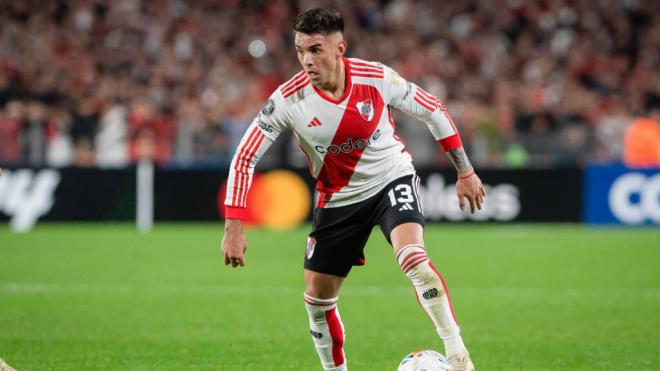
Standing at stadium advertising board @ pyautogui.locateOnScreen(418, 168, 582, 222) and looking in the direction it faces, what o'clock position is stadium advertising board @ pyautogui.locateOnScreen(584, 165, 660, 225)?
stadium advertising board @ pyautogui.locateOnScreen(584, 165, 660, 225) is roughly at 9 o'clock from stadium advertising board @ pyautogui.locateOnScreen(418, 168, 582, 222).

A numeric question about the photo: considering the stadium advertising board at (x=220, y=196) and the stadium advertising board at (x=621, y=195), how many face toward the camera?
2

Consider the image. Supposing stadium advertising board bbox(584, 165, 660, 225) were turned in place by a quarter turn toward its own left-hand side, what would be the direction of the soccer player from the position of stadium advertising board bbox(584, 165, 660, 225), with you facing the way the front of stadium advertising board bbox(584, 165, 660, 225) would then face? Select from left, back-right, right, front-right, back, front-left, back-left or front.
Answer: right

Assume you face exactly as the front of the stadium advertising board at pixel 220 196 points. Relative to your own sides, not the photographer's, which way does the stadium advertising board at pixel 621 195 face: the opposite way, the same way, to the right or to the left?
the same way

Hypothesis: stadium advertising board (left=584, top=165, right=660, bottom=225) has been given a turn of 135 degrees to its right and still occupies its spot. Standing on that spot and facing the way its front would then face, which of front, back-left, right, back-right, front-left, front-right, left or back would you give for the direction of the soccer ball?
back-left

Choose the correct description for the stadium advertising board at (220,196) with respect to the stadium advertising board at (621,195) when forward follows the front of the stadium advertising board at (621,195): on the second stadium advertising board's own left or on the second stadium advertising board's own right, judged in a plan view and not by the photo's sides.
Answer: on the second stadium advertising board's own right

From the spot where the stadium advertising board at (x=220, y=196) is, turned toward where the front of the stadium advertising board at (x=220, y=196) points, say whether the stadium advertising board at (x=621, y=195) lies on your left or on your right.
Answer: on your left

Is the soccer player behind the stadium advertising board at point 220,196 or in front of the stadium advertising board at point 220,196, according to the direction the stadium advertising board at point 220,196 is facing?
in front

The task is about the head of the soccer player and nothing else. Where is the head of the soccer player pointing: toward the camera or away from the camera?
toward the camera

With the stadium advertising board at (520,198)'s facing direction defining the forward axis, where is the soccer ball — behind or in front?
in front

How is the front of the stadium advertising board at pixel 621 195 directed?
toward the camera

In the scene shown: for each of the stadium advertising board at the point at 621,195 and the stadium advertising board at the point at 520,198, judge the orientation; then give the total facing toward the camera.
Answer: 2

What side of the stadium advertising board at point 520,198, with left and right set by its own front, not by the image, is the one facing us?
front

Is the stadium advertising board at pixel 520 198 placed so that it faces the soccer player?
yes

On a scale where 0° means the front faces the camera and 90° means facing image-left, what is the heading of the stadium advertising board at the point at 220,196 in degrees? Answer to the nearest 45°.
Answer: approximately 0°
